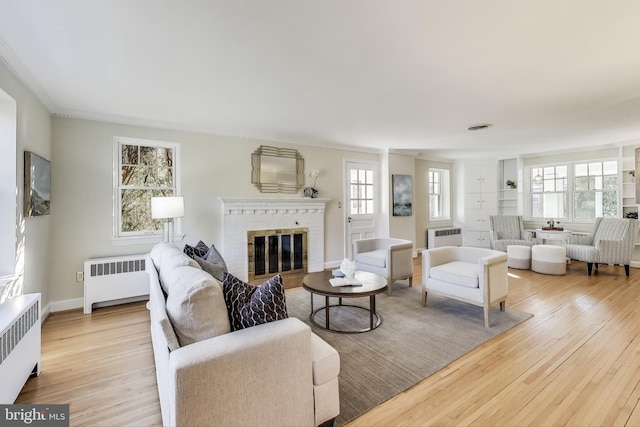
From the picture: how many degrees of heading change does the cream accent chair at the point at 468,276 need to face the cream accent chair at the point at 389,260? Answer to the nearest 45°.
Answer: approximately 90° to its right

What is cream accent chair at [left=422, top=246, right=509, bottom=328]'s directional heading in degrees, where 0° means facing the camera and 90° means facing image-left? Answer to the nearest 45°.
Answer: approximately 45°

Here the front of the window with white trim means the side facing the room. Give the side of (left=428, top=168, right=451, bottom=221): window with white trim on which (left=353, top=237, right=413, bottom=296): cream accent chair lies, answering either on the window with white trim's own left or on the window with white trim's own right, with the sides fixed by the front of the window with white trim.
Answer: on the window with white trim's own right

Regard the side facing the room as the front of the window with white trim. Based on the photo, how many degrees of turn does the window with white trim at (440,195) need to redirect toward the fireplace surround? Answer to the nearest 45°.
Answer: approximately 90° to its right

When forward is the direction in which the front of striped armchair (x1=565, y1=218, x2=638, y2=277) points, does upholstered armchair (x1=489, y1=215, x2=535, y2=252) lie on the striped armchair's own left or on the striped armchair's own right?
on the striped armchair's own right

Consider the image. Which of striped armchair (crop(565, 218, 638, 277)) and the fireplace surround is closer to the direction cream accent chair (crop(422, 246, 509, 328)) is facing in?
the fireplace surround

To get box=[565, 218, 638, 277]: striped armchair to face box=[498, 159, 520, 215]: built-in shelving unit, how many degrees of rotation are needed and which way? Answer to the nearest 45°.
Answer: approximately 90° to its right

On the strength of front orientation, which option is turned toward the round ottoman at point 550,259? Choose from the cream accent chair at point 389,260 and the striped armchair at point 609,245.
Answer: the striped armchair

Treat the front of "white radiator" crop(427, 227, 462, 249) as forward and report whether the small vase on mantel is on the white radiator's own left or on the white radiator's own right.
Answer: on the white radiator's own right

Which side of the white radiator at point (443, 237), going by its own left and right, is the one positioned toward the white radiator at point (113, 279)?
right

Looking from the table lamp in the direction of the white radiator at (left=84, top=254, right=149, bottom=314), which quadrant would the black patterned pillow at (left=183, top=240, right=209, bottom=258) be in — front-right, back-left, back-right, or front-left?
back-left
